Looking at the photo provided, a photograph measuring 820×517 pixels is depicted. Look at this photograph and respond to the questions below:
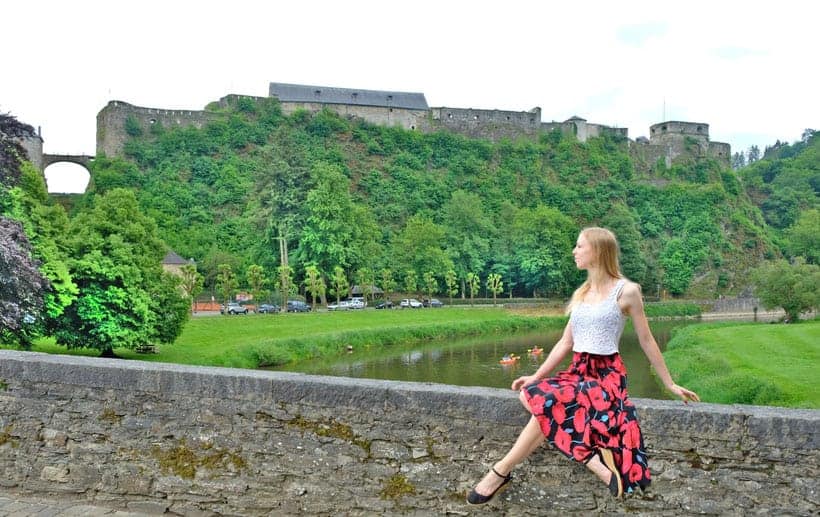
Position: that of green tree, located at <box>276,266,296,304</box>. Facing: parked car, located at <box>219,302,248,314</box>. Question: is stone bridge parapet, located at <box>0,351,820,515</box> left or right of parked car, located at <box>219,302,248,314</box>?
left

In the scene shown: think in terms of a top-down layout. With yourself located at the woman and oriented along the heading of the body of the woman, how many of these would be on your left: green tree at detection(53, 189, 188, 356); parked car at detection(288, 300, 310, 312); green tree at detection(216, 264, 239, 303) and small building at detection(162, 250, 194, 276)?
0

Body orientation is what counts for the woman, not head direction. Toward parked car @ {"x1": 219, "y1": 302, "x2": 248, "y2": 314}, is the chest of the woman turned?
no

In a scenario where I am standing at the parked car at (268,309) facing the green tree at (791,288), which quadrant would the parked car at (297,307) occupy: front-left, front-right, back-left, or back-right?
front-left

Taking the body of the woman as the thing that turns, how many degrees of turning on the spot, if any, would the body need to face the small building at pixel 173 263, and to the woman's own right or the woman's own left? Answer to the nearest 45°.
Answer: approximately 90° to the woman's own right

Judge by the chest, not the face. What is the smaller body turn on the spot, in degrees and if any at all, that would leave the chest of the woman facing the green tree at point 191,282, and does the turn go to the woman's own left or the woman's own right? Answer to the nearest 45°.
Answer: approximately 90° to the woman's own right

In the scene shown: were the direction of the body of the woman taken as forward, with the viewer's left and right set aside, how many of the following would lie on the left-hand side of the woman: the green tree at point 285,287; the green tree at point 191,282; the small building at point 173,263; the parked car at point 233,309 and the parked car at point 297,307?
0

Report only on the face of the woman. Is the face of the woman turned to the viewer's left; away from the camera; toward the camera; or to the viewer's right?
to the viewer's left

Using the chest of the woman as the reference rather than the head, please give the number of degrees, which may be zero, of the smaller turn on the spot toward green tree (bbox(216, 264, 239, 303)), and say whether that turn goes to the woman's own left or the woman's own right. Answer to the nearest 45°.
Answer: approximately 90° to the woman's own right
